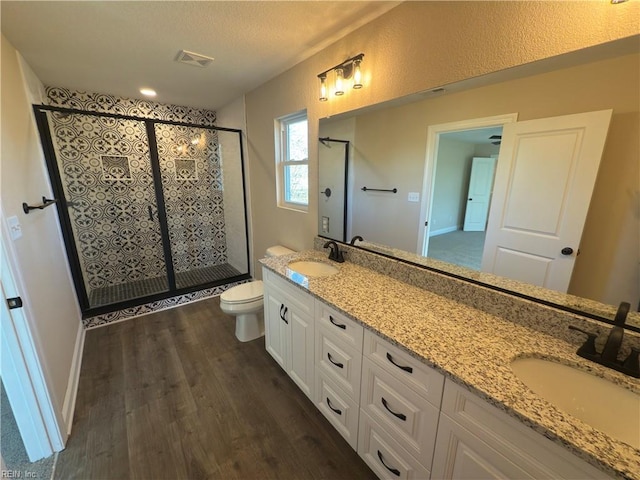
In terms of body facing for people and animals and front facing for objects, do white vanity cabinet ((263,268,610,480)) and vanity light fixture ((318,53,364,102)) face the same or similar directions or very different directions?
same or similar directions

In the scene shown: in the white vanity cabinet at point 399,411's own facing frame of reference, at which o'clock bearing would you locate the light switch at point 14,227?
The light switch is roughly at 1 o'clock from the white vanity cabinet.

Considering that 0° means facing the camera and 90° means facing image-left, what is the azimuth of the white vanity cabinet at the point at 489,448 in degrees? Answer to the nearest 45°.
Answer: approximately 45°

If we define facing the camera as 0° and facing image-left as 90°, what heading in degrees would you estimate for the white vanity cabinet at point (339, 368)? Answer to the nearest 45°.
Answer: approximately 45°

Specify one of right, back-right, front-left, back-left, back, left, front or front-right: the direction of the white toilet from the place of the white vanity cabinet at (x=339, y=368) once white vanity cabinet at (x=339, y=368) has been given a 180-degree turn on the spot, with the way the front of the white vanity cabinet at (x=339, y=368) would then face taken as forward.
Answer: left

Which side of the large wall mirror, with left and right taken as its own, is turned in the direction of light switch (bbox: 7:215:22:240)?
front

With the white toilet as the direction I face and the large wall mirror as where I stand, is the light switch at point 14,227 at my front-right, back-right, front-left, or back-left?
front-left
